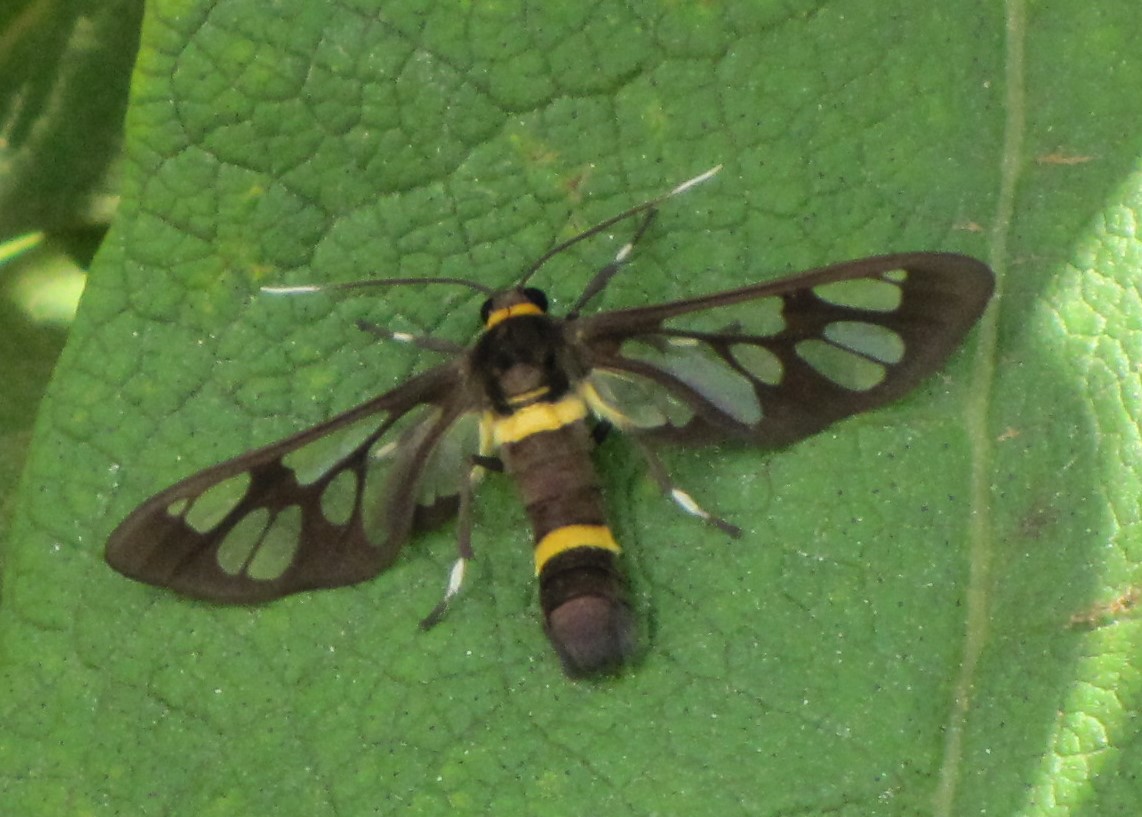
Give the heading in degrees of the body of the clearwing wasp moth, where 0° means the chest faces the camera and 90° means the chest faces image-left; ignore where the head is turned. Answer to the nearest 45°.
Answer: approximately 180°
